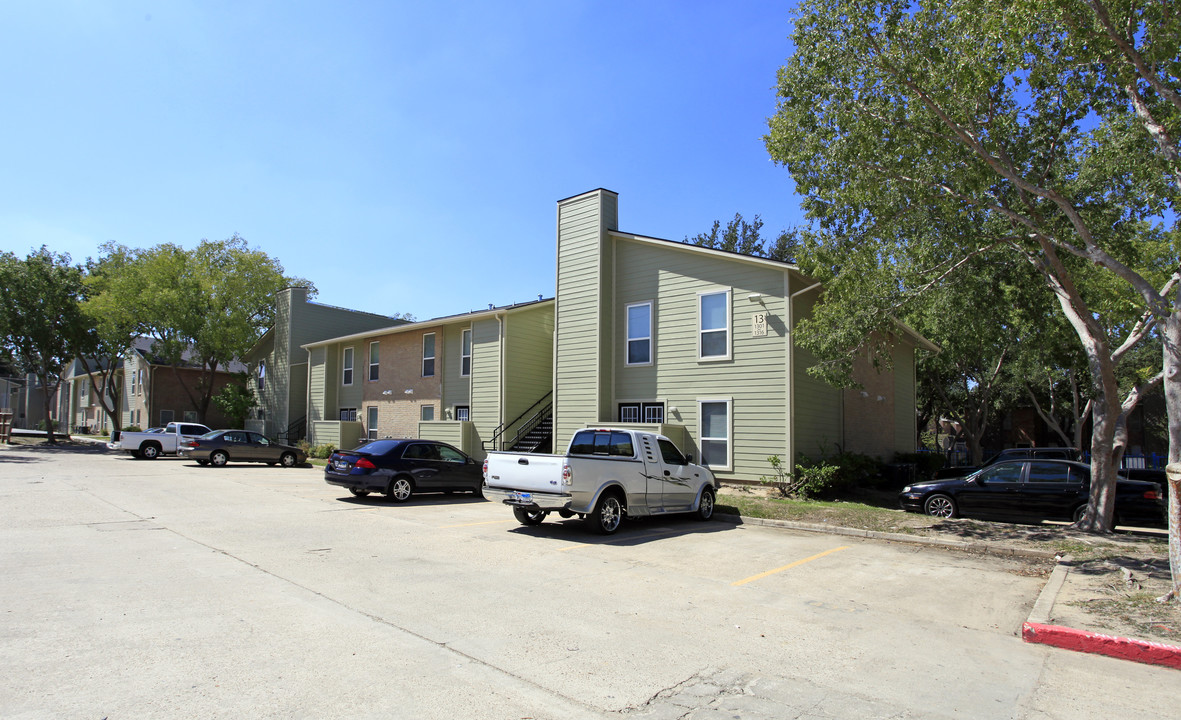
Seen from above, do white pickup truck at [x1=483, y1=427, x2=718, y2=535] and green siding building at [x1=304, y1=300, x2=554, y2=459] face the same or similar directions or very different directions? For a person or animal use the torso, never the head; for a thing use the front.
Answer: very different directions

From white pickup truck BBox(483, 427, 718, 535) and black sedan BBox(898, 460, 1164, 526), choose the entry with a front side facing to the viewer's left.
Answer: the black sedan

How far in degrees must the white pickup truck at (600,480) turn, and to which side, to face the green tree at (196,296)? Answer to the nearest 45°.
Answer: approximately 90° to its left

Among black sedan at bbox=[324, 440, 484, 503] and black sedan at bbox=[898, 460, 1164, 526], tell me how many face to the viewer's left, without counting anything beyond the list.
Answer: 1

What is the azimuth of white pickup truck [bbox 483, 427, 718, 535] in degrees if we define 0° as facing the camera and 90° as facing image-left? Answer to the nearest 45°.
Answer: approximately 225°

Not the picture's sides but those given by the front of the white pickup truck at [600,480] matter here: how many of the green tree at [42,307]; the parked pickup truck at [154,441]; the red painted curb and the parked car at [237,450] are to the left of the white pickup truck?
3

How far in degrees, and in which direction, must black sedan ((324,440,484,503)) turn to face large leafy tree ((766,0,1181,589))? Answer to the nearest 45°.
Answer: approximately 90° to its right

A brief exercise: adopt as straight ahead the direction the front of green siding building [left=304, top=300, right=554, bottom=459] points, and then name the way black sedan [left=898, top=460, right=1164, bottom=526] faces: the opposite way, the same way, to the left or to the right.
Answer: to the right

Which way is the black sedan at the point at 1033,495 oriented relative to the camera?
to the viewer's left

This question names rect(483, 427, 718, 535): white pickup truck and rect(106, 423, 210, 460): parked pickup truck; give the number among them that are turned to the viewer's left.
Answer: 0

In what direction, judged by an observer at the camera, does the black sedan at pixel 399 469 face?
facing away from the viewer and to the right of the viewer

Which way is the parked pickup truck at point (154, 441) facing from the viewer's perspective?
to the viewer's right

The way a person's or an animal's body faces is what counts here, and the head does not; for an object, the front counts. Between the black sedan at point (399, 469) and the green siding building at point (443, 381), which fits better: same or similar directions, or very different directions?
very different directions
